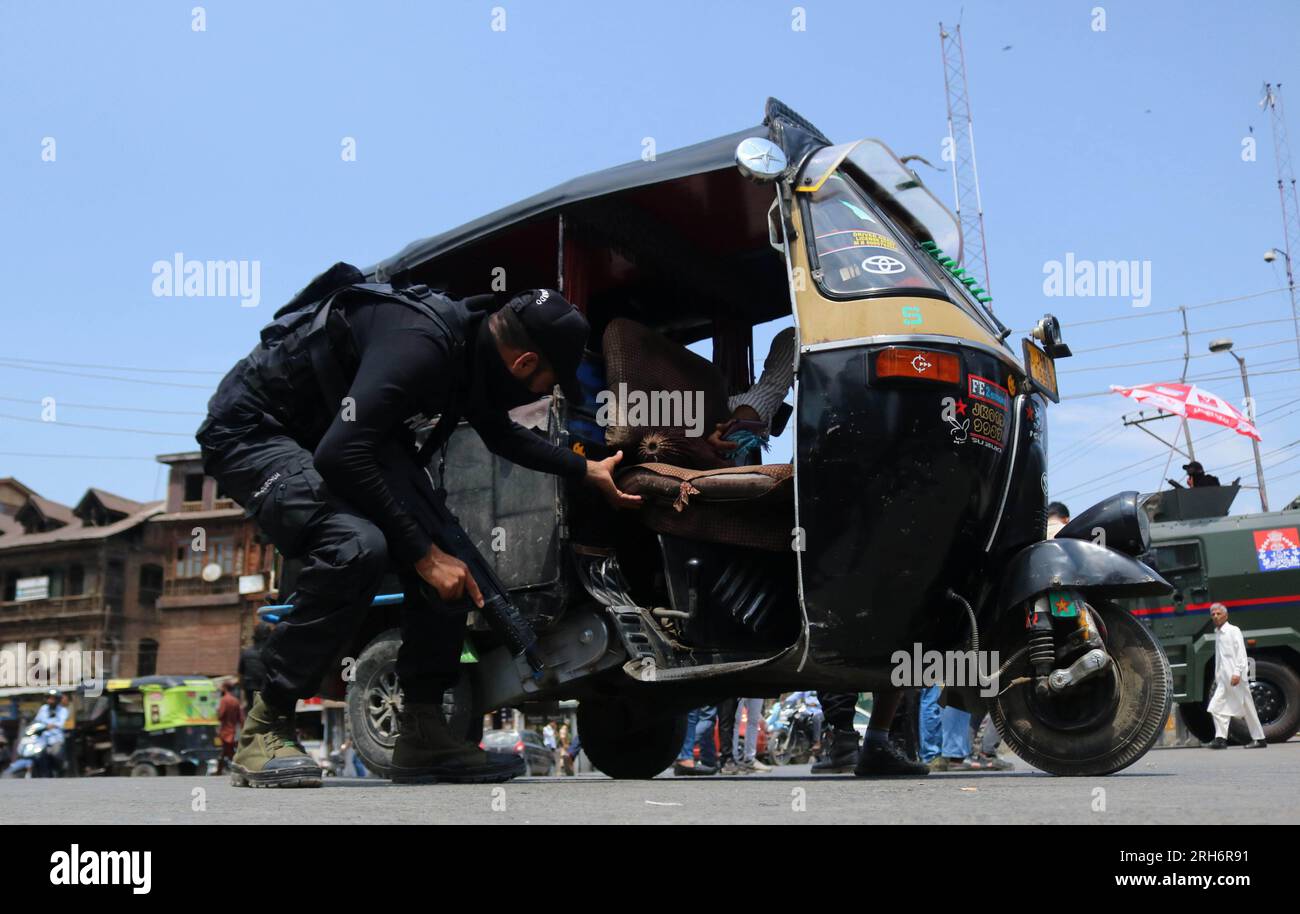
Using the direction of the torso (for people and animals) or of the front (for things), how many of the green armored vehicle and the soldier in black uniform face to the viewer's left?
1

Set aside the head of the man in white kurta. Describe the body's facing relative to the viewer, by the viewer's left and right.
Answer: facing the viewer and to the left of the viewer

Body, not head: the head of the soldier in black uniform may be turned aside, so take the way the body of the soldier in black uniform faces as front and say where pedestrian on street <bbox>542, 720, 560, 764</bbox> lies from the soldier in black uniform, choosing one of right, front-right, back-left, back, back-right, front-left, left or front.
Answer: left

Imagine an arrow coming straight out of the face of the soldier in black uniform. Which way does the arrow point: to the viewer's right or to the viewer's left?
to the viewer's right

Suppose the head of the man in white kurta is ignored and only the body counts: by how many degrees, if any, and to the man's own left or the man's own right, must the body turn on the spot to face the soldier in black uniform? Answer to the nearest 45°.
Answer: approximately 45° to the man's own left

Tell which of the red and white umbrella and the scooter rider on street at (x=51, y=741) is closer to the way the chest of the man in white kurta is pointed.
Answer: the scooter rider on street

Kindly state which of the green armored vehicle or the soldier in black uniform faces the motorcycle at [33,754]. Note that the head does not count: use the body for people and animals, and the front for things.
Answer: the green armored vehicle

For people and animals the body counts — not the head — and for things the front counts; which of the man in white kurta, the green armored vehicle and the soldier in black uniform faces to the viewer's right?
the soldier in black uniform

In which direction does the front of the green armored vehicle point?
to the viewer's left

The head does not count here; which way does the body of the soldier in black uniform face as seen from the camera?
to the viewer's right

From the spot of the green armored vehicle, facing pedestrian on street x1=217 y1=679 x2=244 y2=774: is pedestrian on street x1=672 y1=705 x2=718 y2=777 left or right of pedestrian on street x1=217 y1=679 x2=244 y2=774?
left

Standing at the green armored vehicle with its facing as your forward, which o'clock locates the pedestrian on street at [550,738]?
The pedestrian on street is roughly at 1 o'clock from the green armored vehicle.

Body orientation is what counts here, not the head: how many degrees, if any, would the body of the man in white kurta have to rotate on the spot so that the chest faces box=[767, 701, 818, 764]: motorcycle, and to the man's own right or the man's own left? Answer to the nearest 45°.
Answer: approximately 90° to the man's own right

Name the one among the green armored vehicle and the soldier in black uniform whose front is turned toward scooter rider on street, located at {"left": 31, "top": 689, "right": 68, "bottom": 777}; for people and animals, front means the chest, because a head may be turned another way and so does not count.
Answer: the green armored vehicle

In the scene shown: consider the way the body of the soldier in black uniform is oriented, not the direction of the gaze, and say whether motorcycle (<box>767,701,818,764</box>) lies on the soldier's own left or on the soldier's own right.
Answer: on the soldier's own left
